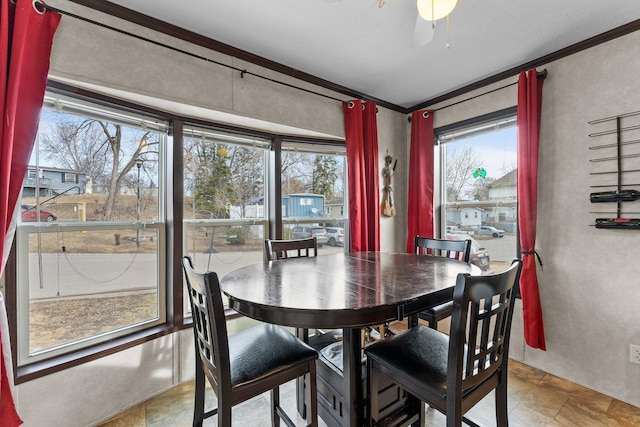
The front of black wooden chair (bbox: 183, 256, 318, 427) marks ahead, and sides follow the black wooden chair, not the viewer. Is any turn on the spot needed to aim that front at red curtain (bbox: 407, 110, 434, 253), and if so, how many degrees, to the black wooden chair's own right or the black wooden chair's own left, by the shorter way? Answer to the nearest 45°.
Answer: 0° — it already faces it

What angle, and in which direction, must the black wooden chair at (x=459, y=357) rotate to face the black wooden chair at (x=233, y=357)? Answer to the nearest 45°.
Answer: approximately 45° to its left

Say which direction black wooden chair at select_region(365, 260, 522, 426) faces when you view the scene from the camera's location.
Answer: facing away from the viewer and to the left of the viewer

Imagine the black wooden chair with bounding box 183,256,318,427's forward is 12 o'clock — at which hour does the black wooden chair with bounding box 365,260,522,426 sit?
the black wooden chair with bounding box 365,260,522,426 is roughly at 2 o'clock from the black wooden chair with bounding box 183,256,318,427.

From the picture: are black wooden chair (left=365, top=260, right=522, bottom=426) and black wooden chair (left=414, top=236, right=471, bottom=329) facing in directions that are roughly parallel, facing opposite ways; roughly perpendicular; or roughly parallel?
roughly perpendicular

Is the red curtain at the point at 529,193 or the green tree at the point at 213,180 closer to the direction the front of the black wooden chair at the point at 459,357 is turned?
the green tree

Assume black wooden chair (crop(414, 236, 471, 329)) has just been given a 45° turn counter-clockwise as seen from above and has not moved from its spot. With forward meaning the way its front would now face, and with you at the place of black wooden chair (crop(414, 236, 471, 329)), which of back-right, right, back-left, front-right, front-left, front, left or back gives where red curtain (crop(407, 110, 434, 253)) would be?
back

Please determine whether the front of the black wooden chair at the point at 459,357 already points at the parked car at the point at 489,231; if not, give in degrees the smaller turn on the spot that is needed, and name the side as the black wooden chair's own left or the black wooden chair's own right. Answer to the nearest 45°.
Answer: approximately 45° to the black wooden chair's own right

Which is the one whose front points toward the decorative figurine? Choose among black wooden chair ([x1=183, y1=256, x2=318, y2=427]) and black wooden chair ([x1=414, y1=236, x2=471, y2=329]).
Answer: black wooden chair ([x1=183, y1=256, x2=318, y2=427])

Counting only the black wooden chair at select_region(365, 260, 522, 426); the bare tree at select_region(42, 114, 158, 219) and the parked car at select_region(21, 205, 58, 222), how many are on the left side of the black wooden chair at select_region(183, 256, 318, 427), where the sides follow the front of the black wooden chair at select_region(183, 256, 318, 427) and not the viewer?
2
